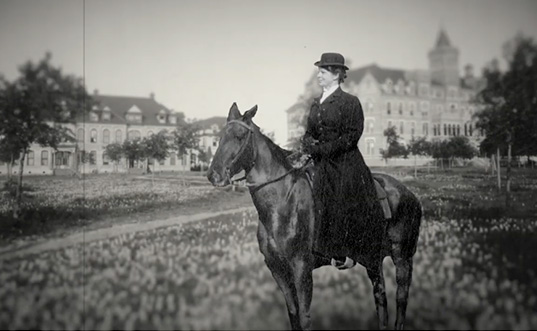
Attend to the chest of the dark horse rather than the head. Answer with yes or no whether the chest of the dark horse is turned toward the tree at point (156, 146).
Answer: no

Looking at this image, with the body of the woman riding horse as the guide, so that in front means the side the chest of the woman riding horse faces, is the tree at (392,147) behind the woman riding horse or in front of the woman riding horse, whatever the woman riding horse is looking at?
behind

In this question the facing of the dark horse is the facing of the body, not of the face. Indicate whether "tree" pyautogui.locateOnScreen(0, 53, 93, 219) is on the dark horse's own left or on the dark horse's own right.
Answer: on the dark horse's own right

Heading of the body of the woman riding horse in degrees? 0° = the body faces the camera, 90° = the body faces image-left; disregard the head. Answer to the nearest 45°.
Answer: approximately 45°

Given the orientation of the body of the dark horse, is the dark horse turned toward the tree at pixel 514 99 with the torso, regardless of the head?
no

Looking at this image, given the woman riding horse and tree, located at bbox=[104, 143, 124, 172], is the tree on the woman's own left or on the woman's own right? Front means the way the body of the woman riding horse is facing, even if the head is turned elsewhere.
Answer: on the woman's own right

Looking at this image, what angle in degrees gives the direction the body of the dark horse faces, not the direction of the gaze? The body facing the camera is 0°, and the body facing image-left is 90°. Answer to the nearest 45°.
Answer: approximately 45°

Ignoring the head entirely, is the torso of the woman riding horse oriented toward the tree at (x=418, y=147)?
no

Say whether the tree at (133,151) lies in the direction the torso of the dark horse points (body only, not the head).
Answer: no

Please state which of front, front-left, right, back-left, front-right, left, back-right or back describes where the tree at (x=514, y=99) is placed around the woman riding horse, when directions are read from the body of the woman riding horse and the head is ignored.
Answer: back

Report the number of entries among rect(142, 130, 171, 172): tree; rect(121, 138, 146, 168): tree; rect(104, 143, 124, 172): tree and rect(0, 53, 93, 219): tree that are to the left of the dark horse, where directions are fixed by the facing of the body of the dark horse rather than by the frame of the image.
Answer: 0

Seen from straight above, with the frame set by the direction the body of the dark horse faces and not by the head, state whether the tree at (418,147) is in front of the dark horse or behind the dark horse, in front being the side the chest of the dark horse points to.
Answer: behind
